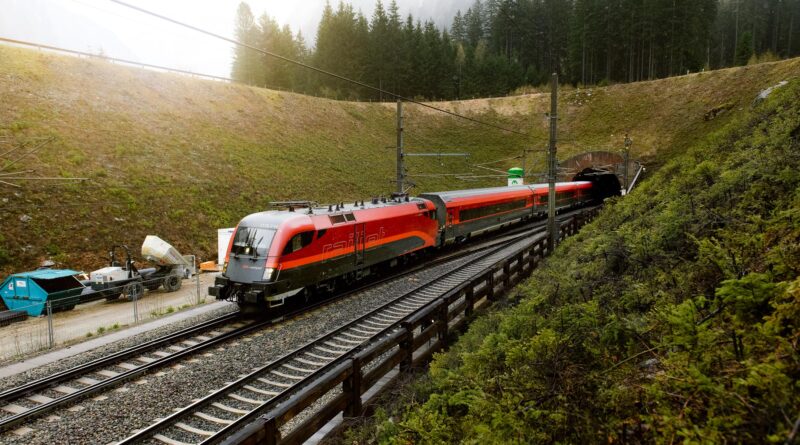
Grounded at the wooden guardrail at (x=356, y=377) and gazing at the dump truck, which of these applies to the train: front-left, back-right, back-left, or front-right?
front-right

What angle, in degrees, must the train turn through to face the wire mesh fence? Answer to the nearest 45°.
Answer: approximately 45° to its right

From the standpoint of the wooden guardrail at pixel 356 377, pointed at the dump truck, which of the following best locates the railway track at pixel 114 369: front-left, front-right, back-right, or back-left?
front-left

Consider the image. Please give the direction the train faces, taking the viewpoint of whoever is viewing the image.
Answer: facing the viewer and to the left of the viewer

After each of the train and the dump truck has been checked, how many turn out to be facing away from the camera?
0
